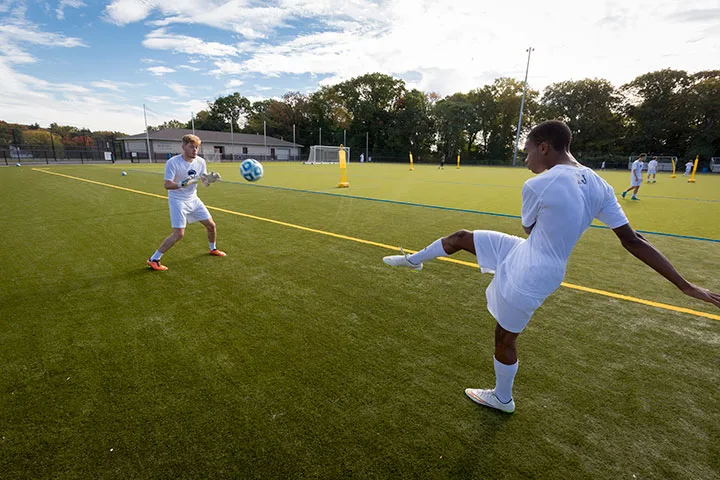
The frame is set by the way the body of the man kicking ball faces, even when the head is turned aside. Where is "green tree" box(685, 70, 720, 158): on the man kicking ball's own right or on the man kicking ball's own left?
on the man kicking ball's own right

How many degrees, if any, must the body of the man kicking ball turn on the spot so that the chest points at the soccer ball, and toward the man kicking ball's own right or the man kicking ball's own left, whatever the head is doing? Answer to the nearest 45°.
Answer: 0° — they already face it

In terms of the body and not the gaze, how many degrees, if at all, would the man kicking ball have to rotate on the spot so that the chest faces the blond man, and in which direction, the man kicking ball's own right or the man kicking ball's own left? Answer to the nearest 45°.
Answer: approximately 45° to the man kicking ball's own left

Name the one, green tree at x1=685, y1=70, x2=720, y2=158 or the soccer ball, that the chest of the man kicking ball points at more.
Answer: the soccer ball

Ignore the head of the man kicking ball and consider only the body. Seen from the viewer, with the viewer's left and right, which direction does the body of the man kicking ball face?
facing away from the viewer and to the left of the viewer

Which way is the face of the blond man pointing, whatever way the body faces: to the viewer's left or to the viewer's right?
to the viewer's right
